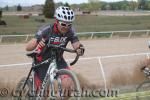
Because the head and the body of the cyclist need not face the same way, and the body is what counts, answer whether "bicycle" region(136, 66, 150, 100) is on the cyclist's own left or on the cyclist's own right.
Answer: on the cyclist's own left

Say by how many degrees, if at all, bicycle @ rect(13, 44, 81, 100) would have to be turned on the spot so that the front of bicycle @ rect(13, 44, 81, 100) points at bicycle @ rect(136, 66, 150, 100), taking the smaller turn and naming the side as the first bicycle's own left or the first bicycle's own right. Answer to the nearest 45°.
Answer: approximately 90° to the first bicycle's own left
